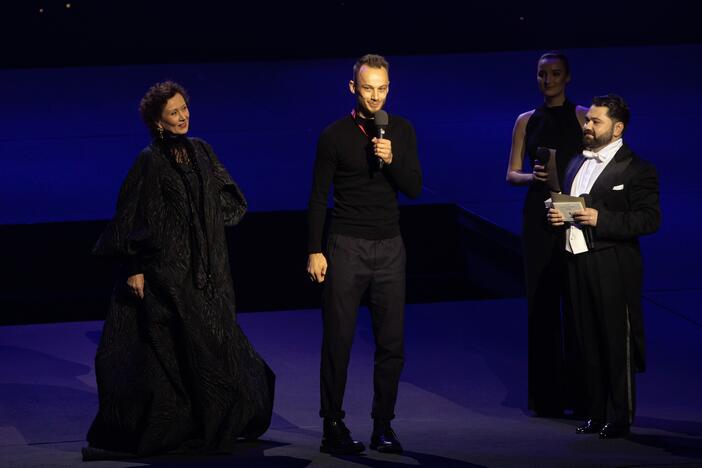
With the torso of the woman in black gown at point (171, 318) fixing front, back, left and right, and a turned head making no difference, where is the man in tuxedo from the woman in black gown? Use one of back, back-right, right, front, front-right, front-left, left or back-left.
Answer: front-left

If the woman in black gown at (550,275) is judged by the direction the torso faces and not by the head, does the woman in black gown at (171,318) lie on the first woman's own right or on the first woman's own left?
on the first woman's own right

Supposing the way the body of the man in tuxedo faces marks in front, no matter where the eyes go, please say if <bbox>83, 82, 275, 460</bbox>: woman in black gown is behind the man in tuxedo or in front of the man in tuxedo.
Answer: in front

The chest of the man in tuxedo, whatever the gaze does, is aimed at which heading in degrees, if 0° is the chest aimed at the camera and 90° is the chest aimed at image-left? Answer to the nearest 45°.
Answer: approximately 45°

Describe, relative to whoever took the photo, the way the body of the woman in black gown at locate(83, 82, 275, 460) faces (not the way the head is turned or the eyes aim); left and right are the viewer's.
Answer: facing the viewer and to the right of the viewer

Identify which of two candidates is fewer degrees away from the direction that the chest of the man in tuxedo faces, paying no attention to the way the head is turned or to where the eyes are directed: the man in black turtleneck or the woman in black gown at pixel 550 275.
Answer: the man in black turtleneck

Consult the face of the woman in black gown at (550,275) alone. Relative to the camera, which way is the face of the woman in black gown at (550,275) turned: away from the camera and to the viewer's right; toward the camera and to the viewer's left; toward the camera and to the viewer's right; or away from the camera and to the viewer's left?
toward the camera and to the viewer's left

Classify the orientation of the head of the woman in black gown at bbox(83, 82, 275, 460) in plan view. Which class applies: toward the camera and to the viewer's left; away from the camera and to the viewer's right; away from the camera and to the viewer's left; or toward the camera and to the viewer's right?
toward the camera and to the viewer's right

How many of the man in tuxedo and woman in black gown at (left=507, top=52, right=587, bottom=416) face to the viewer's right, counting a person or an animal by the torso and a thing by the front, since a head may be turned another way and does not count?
0

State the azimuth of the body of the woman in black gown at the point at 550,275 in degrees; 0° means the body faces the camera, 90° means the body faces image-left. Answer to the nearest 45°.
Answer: approximately 0°

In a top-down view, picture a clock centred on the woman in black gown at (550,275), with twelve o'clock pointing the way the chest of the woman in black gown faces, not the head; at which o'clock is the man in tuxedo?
The man in tuxedo is roughly at 11 o'clock from the woman in black gown.
